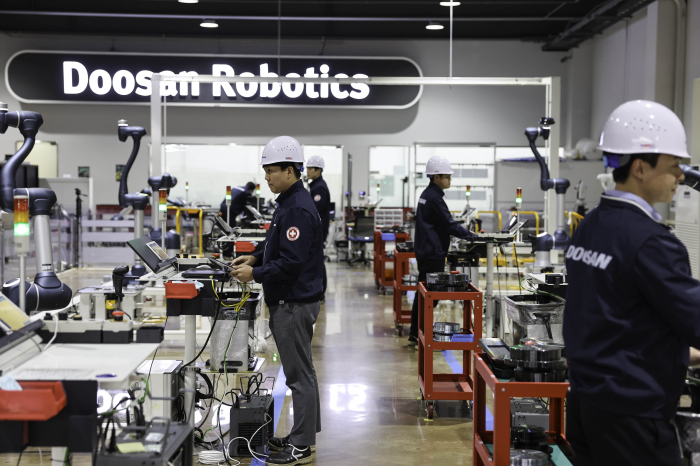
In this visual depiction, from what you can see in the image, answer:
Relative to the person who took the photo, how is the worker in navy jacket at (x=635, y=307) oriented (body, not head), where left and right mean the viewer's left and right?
facing away from the viewer and to the right of the viewer

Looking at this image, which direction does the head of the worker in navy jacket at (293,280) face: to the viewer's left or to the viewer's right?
to the viewer's left

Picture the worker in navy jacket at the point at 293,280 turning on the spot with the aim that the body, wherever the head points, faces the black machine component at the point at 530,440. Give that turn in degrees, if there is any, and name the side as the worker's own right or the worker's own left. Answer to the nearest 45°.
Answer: approximately 135° to the worker's own left

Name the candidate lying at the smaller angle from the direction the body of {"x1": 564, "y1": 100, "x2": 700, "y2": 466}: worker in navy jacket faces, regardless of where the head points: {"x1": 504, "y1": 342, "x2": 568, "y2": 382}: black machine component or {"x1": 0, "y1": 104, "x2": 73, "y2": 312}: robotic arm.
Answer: the black machine component

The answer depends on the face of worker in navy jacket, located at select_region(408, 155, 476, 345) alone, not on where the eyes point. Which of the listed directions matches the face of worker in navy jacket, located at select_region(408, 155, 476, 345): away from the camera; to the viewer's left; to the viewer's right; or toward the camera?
to the viewer's right

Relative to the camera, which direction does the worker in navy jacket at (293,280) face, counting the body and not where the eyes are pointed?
to the viewer's left

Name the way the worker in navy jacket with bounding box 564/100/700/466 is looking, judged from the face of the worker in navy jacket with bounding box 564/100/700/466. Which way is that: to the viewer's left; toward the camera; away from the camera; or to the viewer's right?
to the viewer's right

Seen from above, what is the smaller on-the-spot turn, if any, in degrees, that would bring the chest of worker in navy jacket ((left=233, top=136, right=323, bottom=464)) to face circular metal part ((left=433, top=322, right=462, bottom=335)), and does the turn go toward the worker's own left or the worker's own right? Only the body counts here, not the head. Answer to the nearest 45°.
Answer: approximately 135° to the worker's own right

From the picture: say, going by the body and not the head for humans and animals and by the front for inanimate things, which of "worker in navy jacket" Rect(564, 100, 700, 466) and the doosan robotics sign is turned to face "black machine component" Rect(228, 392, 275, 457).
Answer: the doosan robotics sign
